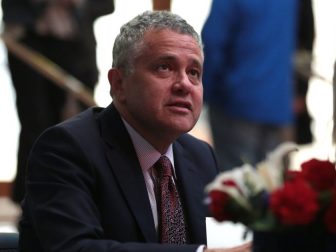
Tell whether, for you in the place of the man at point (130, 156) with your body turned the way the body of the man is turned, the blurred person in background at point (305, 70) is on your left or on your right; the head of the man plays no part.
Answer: on your left

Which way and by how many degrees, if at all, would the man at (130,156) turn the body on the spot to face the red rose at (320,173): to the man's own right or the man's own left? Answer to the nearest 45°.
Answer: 0° — they already face it

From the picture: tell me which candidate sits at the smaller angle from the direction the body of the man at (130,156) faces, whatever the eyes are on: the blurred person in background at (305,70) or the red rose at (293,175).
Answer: the red rose

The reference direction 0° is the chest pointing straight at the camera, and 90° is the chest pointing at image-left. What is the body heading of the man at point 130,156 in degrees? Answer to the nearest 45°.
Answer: approximately 315°

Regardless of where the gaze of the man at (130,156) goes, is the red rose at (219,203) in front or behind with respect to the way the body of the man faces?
in front

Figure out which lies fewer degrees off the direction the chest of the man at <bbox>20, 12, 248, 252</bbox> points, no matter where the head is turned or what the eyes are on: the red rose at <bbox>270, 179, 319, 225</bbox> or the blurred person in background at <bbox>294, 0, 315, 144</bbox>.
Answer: the red rose

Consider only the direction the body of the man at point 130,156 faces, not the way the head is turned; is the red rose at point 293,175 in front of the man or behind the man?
in front

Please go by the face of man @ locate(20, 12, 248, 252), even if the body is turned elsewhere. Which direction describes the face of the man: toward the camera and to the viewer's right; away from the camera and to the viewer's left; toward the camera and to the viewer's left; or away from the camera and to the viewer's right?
toward the camera and to the viewer's right
